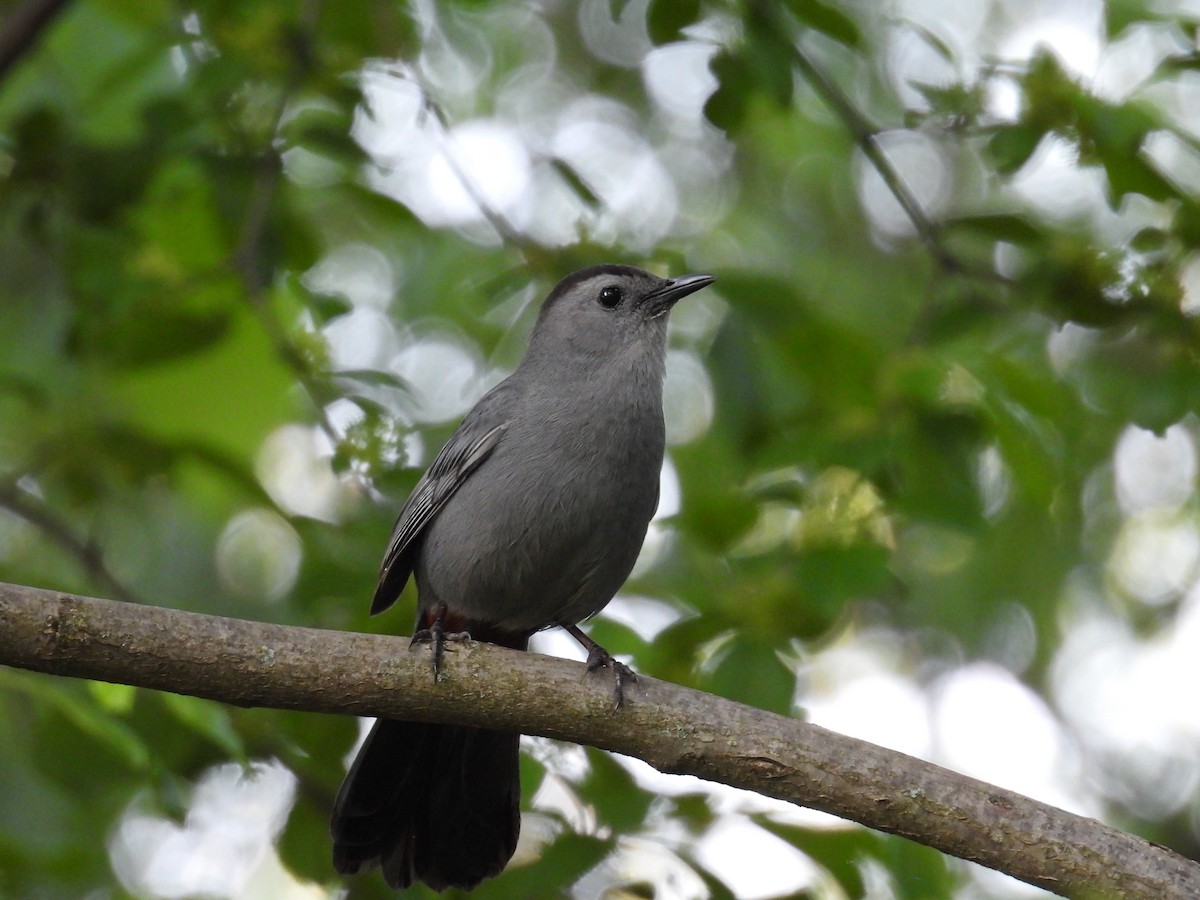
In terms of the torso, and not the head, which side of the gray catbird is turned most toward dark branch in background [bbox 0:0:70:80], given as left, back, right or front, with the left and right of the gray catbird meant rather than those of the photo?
back

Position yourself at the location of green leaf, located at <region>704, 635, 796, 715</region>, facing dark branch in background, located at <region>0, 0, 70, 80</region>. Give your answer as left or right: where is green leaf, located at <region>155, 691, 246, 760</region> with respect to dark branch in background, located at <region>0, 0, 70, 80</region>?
left

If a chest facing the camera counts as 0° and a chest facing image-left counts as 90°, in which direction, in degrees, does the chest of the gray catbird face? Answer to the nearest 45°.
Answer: approximately 315°

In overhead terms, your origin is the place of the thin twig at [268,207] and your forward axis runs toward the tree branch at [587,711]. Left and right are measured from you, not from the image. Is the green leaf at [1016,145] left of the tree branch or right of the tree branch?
left

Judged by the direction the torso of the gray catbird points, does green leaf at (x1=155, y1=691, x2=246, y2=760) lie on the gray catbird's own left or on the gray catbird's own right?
on the gray catbird's own right

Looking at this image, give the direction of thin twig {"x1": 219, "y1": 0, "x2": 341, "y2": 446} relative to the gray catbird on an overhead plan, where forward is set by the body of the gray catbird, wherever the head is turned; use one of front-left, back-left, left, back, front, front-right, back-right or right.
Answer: back
